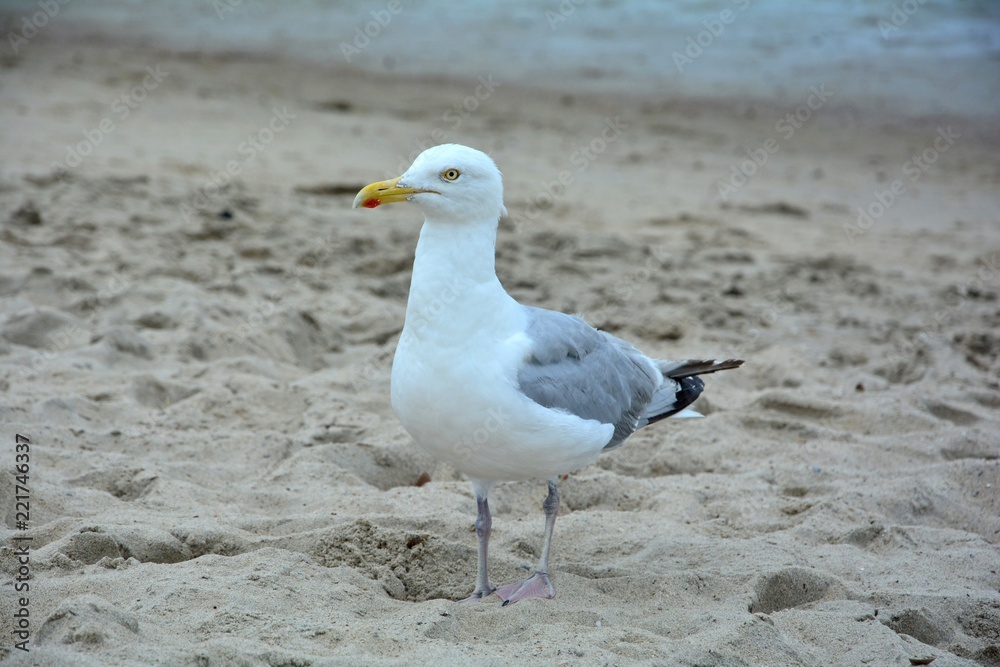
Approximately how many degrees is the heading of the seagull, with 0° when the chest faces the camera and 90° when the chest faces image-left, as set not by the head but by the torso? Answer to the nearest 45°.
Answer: approximately 45°
